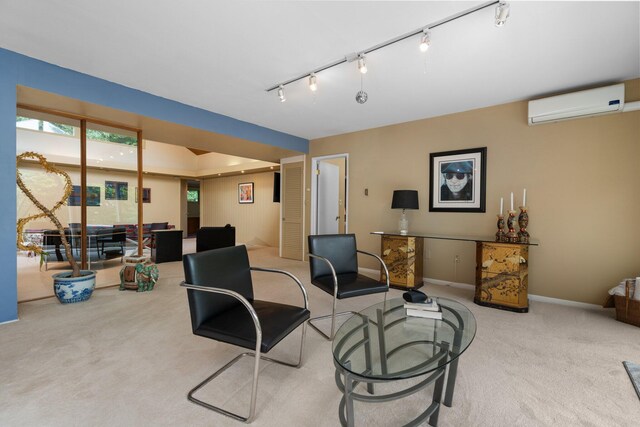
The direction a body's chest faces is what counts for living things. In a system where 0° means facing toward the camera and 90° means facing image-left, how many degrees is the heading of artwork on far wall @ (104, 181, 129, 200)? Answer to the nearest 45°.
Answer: approximately 0°

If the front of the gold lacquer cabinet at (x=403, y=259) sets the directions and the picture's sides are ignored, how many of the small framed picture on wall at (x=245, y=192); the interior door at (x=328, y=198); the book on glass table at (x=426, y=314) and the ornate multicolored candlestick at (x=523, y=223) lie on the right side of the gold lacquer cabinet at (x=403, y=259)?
2

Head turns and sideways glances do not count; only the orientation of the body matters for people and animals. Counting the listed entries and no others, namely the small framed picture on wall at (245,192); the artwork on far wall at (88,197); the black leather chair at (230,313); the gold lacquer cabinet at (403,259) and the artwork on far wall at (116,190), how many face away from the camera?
0

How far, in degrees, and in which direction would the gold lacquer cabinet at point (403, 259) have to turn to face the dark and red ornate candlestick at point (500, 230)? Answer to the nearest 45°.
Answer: approximately 135° to its left

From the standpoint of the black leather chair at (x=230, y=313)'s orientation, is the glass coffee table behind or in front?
in front

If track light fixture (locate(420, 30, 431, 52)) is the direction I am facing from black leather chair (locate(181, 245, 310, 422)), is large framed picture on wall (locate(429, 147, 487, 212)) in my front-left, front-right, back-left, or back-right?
front-left

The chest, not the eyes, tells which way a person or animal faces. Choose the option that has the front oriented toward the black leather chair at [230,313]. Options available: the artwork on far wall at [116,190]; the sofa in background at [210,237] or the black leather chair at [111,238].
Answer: the artwork on far wall

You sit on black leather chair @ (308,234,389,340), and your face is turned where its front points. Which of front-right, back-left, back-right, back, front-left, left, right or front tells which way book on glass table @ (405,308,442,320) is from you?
front

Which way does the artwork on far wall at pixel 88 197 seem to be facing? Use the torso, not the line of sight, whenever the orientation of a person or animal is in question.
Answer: toward the camera

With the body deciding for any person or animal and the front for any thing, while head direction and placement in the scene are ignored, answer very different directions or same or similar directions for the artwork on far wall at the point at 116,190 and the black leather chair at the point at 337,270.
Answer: same or similar directions

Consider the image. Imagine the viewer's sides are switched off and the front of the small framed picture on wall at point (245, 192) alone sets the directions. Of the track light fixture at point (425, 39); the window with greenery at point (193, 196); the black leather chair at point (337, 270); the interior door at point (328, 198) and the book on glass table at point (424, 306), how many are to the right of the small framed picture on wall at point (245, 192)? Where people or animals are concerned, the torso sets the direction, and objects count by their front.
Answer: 1

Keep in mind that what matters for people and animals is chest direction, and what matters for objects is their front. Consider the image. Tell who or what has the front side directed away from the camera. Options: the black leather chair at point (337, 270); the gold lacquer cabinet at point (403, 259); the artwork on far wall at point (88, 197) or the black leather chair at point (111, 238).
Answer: the black leather chair at point (111, 238)

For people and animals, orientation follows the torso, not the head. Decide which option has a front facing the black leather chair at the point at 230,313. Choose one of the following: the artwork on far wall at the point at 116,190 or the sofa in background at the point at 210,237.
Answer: the artwork on far wall

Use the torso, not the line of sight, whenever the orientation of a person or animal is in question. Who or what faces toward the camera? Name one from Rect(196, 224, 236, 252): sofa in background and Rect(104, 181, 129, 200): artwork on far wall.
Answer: the artwork on far wall

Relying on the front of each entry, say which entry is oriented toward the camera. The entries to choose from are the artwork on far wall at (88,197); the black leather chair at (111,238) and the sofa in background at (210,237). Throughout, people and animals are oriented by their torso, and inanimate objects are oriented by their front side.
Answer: the artwork on far wall

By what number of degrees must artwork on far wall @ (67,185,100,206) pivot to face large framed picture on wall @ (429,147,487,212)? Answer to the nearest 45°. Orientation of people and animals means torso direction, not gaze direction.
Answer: approximately 45° to its left

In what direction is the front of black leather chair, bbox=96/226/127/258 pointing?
away from the camera

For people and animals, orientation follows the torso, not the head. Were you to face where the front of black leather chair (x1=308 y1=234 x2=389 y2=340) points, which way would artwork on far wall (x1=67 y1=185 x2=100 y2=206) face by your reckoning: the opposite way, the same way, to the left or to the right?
the same way

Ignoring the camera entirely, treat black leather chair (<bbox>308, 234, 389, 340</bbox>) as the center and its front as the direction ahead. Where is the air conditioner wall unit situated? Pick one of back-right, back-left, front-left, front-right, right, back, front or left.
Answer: front-left

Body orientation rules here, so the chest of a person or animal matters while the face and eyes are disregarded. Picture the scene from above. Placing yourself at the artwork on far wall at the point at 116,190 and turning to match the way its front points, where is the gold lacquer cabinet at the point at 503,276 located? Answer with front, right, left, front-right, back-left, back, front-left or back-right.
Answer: front-left

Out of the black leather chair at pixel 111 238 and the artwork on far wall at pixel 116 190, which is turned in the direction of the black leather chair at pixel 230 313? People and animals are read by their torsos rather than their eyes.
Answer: the artwork on far wall

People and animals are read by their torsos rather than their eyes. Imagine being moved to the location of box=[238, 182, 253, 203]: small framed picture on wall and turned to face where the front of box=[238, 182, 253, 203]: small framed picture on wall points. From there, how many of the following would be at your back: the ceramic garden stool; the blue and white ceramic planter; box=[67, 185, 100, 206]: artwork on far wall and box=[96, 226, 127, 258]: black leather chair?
0
